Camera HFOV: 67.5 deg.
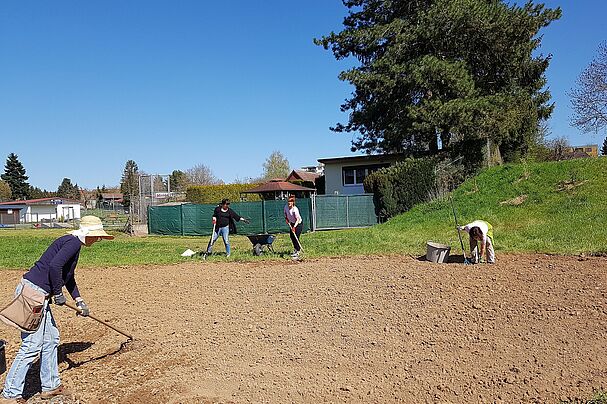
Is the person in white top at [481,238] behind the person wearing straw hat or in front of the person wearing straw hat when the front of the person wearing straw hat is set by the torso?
in front

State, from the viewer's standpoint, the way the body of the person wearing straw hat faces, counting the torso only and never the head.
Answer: to the viewer's right

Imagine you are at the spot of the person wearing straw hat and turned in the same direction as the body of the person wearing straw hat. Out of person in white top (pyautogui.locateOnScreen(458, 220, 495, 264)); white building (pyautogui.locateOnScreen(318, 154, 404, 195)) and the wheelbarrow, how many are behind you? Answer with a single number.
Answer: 0

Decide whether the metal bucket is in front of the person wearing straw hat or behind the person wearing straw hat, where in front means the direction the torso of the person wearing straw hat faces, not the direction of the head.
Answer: in front

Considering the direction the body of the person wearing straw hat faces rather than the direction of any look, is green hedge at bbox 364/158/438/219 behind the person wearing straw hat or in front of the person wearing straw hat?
in front

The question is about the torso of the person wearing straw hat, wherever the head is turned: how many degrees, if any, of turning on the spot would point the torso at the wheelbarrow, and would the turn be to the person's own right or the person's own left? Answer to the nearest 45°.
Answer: approximately 45° to the person's own left

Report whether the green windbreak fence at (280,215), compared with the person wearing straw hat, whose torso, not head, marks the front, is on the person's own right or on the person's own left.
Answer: on the person's own left

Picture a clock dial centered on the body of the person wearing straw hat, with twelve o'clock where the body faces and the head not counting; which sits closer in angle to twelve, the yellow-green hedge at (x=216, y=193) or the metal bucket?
the metal bucket

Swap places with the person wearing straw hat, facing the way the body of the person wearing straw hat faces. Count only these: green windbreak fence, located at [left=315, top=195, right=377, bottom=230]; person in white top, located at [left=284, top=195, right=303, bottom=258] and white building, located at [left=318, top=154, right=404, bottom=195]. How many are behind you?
0

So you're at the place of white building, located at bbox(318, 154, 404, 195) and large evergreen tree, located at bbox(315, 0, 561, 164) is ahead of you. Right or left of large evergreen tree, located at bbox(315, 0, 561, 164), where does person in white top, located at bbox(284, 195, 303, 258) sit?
right

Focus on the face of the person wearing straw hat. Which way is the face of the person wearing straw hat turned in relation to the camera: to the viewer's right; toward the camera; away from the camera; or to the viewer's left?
to the viewer's right

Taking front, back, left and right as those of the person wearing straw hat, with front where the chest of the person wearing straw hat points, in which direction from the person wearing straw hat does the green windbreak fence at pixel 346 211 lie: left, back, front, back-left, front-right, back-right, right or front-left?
front-left

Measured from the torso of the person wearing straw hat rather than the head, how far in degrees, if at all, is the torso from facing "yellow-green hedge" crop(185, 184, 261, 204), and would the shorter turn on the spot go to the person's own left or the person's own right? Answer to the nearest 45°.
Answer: approximately 90° to the person's own left

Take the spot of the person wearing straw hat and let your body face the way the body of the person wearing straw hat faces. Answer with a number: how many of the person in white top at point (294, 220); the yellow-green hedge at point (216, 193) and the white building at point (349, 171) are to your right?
0

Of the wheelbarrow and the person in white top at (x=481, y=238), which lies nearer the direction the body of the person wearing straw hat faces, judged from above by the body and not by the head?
the person in white top

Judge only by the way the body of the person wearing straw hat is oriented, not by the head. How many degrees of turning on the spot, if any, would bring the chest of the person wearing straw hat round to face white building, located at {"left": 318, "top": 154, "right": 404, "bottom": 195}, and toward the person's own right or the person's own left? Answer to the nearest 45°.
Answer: approximately 45° to the person's own left
